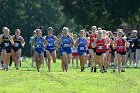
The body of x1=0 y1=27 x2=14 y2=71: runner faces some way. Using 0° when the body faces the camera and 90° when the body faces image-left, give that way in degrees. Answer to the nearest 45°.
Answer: approximately 0°

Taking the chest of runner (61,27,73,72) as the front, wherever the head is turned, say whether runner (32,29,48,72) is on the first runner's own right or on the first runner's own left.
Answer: on the first runner's own right

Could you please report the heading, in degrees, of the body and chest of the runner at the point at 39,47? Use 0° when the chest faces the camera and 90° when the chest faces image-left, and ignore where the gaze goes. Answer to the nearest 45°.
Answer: approximately 0°

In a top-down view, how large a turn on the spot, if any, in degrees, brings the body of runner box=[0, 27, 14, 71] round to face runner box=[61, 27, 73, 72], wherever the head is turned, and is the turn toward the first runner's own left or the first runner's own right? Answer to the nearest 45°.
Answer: approximately 90° to the first runner's own left

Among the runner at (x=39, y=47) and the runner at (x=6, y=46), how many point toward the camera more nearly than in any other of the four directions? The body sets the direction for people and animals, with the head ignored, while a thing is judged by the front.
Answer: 2

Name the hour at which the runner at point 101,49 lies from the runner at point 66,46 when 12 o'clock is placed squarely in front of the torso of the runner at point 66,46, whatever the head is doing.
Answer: the runner at point 101,49 is roughly at 9 o'clock from the runner at point 66,46.

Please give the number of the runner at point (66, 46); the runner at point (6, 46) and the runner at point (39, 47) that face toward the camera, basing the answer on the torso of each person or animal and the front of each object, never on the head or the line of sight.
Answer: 3
